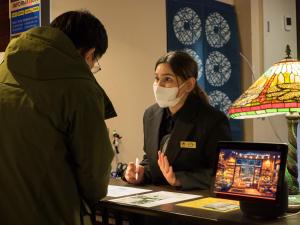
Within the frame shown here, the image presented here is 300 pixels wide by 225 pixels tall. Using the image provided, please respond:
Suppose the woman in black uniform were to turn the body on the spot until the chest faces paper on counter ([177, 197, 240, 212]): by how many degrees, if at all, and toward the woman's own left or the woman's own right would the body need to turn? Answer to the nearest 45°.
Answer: approximately 45° to the woman's own left

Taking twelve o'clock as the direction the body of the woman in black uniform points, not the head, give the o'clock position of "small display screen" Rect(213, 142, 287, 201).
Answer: The small display screen is roughly at 10 o'clock from the woman in black uniform.

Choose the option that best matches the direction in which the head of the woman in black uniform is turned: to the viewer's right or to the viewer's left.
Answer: to the viewer's left

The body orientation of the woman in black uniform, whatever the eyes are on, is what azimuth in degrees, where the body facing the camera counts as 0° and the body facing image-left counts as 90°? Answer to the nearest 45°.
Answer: approximately 45°
